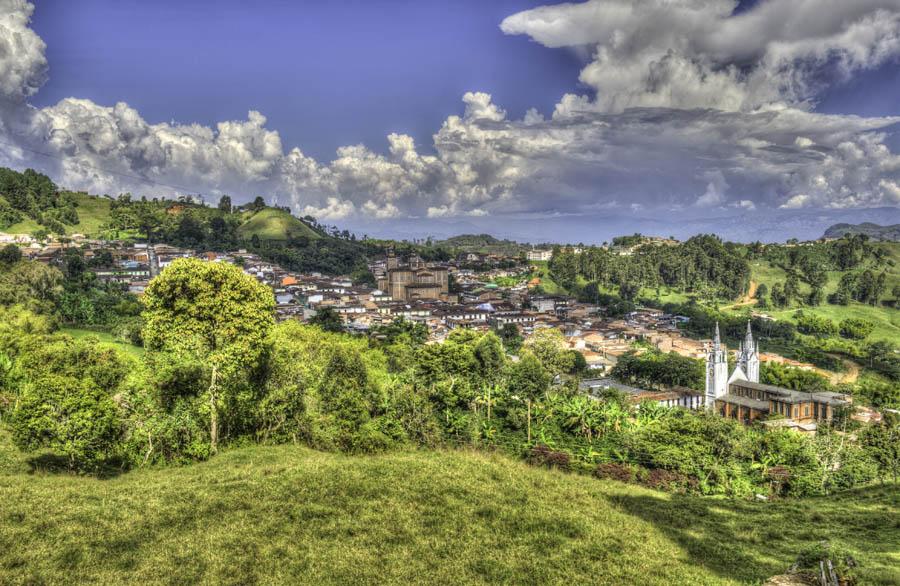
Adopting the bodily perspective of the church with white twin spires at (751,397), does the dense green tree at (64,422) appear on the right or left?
on its left

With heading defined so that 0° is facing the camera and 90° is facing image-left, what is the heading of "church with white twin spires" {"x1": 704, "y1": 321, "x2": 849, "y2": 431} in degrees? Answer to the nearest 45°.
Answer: approximately 135°

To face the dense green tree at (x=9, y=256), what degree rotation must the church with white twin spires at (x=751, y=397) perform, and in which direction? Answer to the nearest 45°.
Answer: approximately 45° to its left

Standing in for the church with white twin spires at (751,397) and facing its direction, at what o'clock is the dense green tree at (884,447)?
The dense green tree is roughly at 7 o'clock from the church with white twin spires.

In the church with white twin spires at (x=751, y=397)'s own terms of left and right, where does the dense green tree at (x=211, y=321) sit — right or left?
on its left

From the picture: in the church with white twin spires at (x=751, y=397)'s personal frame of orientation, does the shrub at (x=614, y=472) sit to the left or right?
on its left
